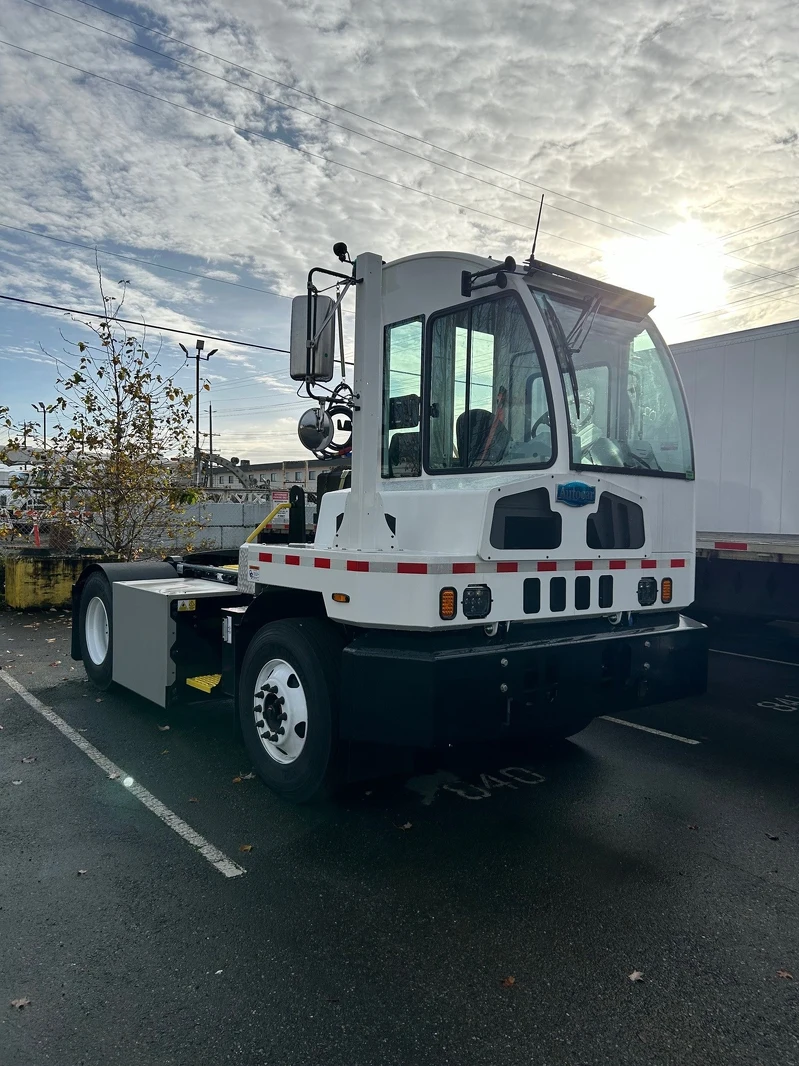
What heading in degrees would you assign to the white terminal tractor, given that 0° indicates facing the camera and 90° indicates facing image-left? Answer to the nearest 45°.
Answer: approximately 315°

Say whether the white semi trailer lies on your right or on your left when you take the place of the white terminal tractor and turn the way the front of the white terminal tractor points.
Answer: on your left
